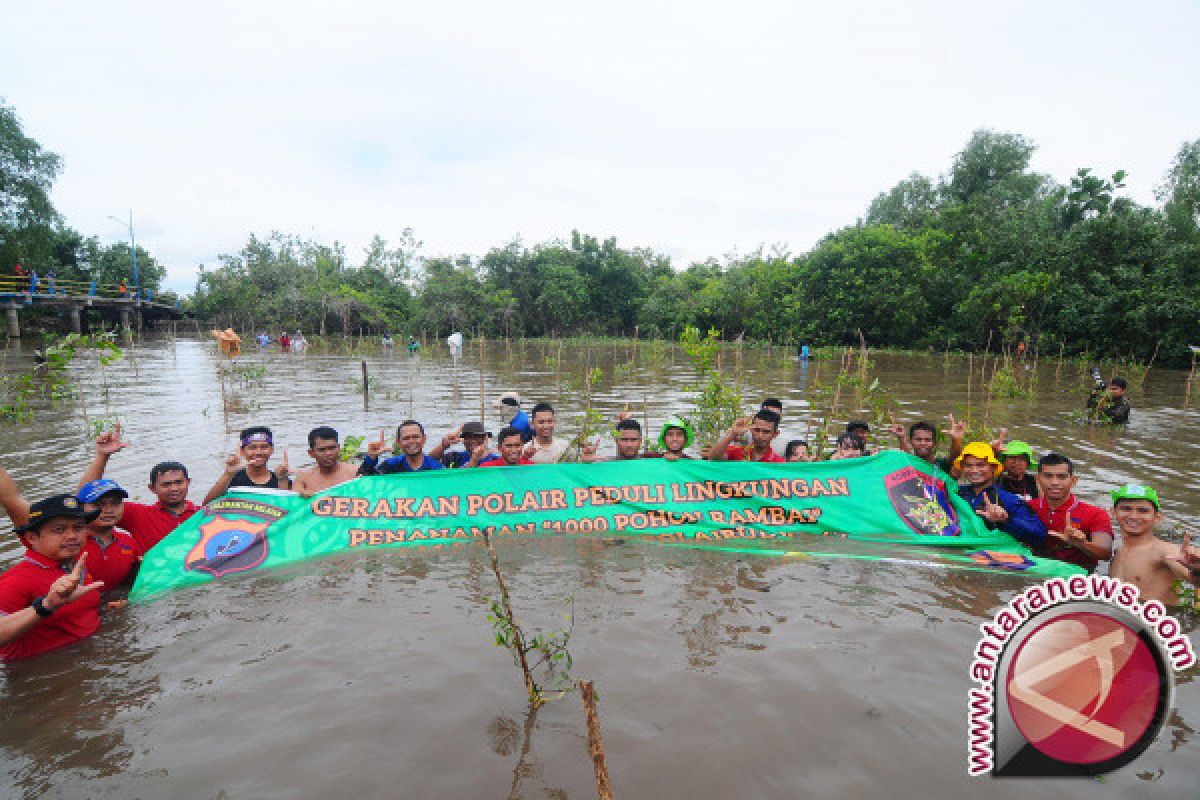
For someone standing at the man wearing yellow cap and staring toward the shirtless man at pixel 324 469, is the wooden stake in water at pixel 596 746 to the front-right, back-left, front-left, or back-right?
front-left

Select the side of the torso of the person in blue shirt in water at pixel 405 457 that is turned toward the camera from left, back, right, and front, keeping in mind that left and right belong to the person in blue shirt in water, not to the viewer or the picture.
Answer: front

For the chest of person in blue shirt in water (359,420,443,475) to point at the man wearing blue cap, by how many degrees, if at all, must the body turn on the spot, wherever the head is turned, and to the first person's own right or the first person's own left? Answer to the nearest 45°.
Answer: approximately 45° to the first person's own right

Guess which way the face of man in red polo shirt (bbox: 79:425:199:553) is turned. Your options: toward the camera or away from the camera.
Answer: toward the camera

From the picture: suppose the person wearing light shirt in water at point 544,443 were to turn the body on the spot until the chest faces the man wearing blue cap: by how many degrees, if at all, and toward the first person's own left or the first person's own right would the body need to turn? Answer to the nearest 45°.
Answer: approximately 45° to the first person's own right

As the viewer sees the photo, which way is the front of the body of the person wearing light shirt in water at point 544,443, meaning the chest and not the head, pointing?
toward the camera

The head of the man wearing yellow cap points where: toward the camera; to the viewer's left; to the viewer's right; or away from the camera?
toward the camera

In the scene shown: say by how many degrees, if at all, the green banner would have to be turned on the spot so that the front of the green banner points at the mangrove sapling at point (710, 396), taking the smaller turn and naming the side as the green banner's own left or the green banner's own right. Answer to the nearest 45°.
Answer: approximately 180°

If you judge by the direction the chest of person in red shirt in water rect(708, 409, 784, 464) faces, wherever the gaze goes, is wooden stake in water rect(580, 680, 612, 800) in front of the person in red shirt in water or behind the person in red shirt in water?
in front

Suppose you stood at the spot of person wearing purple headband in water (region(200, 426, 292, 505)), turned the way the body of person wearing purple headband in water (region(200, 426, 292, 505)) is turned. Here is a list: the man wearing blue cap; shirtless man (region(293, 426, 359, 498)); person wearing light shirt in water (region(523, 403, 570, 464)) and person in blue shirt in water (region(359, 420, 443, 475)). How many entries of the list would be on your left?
3

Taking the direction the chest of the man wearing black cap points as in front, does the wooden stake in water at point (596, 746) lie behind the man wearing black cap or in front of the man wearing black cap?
in front

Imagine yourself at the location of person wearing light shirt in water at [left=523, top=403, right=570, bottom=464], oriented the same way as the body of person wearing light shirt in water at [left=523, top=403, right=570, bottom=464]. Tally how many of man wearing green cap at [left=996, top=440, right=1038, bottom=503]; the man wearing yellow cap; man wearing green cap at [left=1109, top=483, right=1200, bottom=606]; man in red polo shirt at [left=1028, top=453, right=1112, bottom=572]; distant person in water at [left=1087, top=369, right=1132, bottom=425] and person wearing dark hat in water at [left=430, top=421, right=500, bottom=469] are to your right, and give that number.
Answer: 1

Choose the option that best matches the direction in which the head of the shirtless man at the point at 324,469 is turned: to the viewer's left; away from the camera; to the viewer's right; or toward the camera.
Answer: toward the camera
